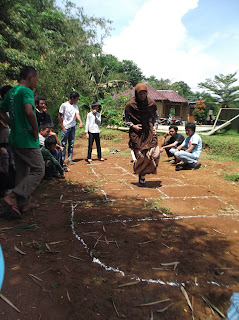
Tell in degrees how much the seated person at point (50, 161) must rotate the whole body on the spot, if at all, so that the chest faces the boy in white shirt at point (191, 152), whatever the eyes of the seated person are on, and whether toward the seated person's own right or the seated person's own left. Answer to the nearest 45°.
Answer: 0° — they already face them

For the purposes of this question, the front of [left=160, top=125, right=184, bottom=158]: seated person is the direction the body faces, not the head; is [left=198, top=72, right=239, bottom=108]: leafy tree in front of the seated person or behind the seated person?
behind

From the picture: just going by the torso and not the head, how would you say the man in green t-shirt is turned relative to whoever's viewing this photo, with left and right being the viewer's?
facing away from the viewer and to the right of the viewer

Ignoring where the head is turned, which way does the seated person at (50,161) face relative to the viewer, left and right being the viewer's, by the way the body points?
facing to the right of the viewer

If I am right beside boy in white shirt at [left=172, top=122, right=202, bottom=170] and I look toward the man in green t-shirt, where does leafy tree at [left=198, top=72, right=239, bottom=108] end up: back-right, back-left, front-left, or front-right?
back-right

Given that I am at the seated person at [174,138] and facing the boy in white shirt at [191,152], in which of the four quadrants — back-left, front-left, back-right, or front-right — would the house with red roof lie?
back-left

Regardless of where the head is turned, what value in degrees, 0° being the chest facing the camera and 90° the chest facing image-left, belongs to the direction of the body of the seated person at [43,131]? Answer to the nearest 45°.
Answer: approximately 270°

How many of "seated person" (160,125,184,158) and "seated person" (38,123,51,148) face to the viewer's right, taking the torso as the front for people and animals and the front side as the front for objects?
1

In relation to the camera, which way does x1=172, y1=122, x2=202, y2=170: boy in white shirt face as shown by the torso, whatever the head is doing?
to the viewer's left

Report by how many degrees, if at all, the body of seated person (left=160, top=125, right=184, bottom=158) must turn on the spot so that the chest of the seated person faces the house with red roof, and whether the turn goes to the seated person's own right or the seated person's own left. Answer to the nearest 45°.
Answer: approximately 135° to the seated person's own right

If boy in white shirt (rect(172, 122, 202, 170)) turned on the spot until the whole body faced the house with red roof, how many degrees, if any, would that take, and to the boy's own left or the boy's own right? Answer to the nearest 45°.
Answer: approximately 90° to the boy's own right

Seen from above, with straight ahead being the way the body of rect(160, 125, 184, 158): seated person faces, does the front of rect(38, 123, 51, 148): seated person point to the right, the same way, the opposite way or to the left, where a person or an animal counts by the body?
the opposite way

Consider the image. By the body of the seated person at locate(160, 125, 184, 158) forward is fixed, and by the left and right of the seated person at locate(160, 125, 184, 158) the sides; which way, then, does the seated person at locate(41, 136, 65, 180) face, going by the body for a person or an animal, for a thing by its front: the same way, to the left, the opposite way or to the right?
the opposite way
